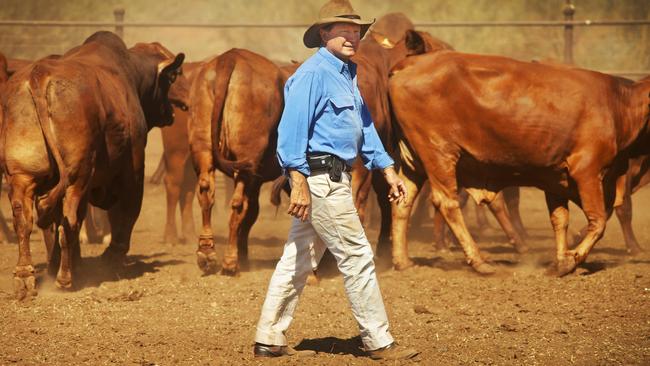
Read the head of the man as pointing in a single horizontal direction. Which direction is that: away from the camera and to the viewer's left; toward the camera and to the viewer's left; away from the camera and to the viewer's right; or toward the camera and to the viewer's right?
toward the camera and to the viewer's right

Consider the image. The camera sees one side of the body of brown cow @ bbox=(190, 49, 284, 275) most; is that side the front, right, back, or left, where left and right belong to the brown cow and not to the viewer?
back

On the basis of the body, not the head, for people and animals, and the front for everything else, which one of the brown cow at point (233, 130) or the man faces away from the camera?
the brown cow

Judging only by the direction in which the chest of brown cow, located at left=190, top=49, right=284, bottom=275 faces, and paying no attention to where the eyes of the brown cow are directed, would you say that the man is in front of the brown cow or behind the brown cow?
behind

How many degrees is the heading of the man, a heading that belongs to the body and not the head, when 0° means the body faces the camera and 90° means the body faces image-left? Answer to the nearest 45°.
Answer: approximately 315°
